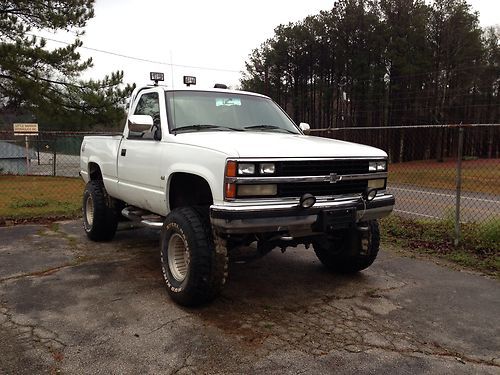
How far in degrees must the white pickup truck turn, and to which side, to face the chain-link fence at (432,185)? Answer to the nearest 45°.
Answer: approximately 90° to its left

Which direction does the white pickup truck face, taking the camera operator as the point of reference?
facing the viewer and to the right of the viewer
